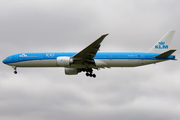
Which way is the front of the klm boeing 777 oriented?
to the viewer's left
